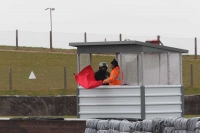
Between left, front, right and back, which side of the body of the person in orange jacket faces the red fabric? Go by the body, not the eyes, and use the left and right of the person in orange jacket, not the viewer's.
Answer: front

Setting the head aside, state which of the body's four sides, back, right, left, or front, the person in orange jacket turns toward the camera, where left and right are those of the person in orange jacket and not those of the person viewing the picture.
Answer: left
